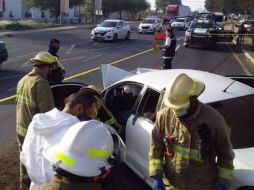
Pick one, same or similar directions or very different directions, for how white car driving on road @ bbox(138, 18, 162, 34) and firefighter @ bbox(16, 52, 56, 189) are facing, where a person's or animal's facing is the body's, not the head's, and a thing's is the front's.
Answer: very different directions

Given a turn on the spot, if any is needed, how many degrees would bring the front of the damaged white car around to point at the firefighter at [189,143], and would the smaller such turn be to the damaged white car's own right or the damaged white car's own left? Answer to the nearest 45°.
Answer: approximately 135° to the damaged white car's own left

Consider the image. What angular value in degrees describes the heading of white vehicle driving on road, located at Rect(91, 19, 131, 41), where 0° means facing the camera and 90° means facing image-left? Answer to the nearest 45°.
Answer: approximately 45°

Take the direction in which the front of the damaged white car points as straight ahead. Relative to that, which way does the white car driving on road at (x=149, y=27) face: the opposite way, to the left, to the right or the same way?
to the left

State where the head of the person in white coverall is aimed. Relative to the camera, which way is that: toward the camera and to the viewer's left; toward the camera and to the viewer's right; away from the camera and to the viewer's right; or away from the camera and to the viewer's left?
away from the camera and to the viewer's right

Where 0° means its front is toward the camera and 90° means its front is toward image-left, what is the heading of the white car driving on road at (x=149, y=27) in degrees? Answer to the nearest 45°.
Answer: approximately 45°

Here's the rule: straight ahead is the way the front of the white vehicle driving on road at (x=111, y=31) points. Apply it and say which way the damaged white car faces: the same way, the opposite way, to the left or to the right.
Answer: to the right

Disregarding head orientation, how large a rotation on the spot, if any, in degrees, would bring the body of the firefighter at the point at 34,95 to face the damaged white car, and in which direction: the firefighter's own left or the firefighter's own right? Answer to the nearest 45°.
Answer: approximately 45° to the firefighter's own right

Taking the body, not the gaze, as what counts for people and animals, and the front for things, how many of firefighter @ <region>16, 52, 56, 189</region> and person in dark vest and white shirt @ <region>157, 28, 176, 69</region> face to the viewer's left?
1

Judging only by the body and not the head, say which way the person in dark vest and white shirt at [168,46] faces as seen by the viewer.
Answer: to the viewer's left

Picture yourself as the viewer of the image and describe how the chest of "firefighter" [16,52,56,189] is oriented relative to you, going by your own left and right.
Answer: facing away from the viewer and to the right of the viewer

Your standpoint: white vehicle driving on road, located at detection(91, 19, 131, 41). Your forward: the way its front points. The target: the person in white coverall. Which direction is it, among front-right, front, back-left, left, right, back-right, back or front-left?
front-left
